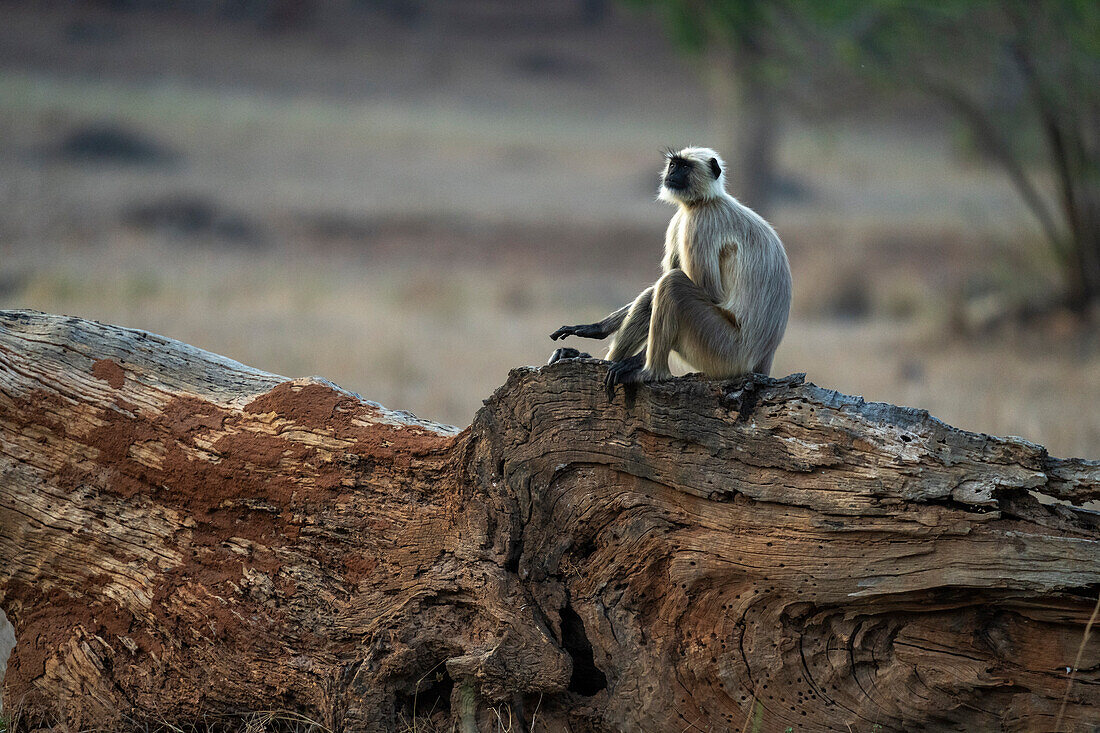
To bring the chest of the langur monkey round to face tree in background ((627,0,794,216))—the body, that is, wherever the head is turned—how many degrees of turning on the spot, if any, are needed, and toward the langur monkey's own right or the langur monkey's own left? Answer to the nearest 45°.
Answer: approximately 90° to the langur monkey's own right

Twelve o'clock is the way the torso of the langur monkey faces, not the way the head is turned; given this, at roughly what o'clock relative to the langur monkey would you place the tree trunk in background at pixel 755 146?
The tree trunk in background is roughly at 3 o'clock from the langur monkey.

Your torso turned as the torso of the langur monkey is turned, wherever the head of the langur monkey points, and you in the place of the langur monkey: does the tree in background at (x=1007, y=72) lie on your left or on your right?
on your right

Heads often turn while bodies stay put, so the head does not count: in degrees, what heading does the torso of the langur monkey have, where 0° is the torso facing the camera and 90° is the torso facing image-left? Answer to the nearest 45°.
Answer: approximately 90°
